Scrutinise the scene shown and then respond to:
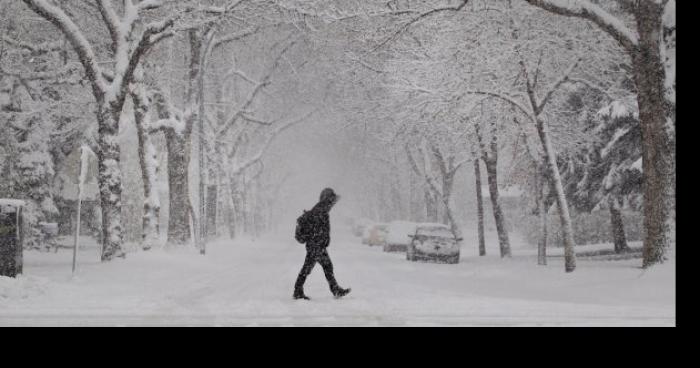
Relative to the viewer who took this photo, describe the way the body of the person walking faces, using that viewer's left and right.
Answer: facing to the right of the viewer

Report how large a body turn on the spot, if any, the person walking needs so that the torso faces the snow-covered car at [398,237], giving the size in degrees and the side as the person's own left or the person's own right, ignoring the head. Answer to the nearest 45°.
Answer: approximately 90° to the person's own left

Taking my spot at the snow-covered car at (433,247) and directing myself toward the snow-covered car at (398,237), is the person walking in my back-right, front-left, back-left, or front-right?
back-left

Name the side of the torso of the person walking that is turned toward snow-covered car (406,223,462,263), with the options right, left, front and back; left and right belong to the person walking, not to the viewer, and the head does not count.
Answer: left
